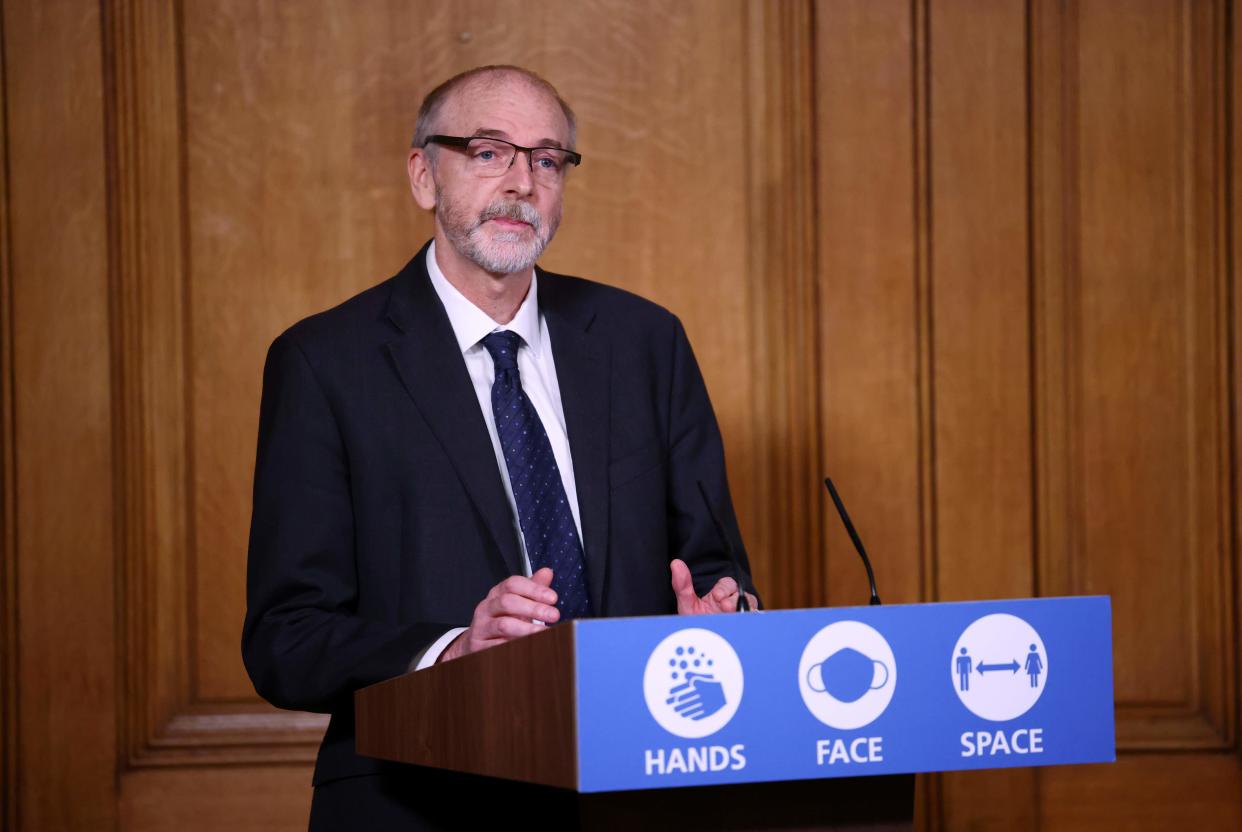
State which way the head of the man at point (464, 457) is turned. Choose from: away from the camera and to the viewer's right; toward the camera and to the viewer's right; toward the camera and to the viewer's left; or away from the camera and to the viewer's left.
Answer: toward the camera and to the viewer's right

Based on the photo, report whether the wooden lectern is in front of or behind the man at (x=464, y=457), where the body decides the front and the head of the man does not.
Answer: in front

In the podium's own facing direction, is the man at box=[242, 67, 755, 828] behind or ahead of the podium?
behind

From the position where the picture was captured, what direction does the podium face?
facing the viewer and to the right of the viewer

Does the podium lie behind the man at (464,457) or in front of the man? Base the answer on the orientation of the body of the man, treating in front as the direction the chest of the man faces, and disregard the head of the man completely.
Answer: in front

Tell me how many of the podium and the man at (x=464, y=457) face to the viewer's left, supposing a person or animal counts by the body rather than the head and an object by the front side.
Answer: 0
